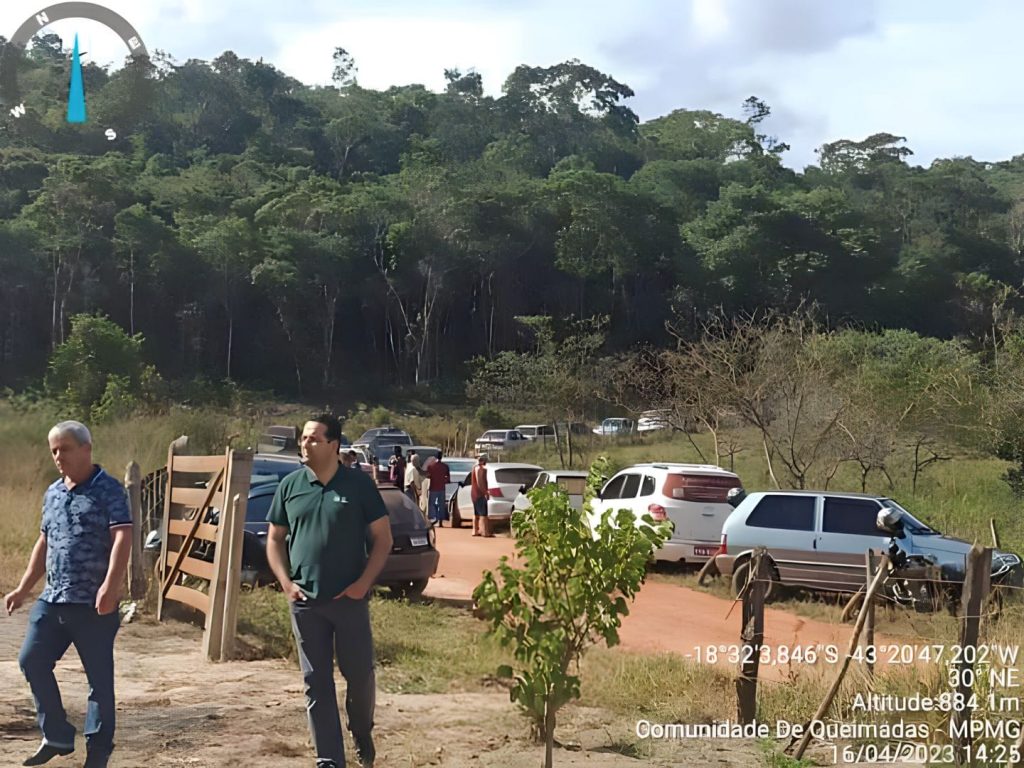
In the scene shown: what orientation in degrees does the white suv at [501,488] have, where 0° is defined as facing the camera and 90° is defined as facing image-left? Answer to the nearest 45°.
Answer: approximately 135°

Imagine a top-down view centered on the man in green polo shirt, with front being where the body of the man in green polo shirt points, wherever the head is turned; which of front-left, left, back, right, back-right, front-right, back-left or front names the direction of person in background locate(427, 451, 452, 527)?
back

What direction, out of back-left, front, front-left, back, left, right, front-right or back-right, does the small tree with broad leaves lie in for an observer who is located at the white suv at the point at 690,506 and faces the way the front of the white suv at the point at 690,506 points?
back-left

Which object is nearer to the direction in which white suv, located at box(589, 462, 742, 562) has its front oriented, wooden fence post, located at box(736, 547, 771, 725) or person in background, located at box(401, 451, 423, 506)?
the person in background

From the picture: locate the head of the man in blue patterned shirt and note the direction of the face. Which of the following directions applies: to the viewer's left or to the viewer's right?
to the viewer's left

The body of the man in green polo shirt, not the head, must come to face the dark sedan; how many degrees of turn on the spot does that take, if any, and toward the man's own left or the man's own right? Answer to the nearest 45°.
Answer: approximately 180°

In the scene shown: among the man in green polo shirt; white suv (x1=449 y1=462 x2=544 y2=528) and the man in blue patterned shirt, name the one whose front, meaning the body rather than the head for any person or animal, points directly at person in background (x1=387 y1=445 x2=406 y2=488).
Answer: the white suv

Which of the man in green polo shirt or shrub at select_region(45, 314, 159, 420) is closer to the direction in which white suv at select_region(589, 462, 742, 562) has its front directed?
the shrub

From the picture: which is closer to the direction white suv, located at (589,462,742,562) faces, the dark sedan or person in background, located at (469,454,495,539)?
the person in background

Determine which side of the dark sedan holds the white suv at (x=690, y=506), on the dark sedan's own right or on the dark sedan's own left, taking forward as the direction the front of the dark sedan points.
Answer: on the dark sedan's own right

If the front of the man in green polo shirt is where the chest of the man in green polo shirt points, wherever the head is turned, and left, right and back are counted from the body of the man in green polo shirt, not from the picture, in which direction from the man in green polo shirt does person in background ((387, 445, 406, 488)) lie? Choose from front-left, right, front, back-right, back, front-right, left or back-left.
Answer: back

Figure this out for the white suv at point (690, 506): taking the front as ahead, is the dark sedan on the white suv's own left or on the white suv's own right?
on the white suv's own left

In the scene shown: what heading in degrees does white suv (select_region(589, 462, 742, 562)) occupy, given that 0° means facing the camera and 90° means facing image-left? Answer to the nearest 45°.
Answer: approximately 135°
